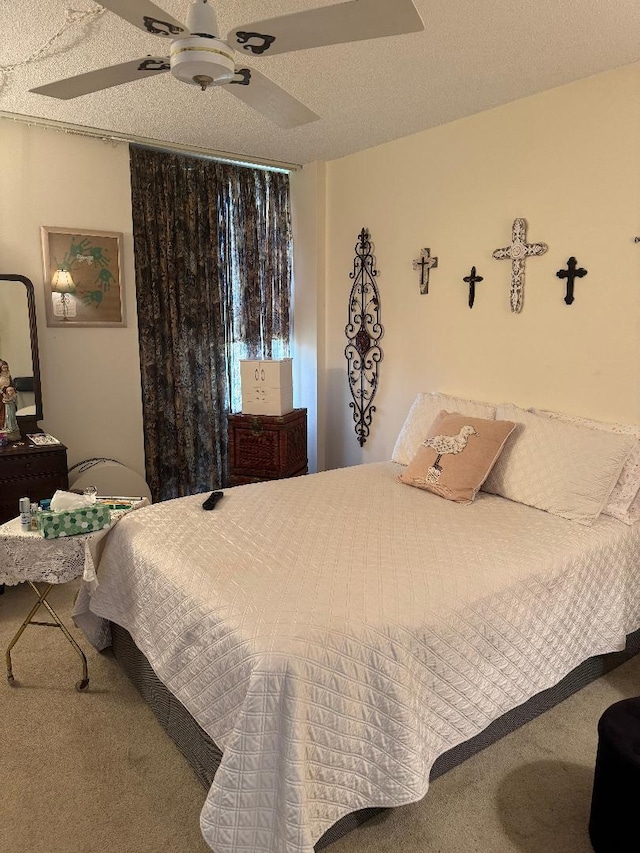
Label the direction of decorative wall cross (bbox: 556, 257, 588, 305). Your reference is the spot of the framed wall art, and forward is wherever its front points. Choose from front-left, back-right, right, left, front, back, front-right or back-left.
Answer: front-left

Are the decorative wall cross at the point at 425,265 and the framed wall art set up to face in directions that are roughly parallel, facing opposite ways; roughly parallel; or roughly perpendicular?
roughly perpendicular

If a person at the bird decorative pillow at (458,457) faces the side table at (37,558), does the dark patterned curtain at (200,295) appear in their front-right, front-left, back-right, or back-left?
front-right

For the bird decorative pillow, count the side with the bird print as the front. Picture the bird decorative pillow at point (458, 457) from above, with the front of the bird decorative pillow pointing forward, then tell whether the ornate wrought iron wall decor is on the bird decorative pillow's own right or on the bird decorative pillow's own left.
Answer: on the bird decorative pillow's own right

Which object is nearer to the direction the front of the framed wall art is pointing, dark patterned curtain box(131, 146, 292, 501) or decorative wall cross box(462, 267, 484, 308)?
the decorative wall cross

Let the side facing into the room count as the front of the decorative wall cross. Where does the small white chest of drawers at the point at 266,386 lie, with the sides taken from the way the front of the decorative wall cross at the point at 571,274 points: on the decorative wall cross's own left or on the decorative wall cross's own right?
on the decorative wall cross's own right

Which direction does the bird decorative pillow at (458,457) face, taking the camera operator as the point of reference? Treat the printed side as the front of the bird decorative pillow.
facing the viewer and to the left of the viewer

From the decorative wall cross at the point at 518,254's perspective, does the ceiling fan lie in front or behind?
in front

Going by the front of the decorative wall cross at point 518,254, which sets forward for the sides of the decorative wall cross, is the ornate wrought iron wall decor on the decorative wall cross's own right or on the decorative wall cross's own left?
on the decorative wall cross's own right

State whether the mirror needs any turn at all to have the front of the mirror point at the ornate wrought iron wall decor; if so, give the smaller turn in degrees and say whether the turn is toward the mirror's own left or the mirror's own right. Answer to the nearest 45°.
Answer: approximately 90° to the mirror's own left

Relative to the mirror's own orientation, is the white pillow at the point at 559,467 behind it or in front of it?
in front

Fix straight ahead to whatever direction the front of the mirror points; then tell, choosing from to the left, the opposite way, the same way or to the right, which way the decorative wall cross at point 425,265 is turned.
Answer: to the right

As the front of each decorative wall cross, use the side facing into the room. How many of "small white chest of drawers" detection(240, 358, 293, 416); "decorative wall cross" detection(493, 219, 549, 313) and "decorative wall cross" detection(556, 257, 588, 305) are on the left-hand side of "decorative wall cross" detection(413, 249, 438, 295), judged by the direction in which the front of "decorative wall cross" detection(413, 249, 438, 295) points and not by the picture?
2

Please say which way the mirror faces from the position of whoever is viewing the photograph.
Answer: facing the viewer
